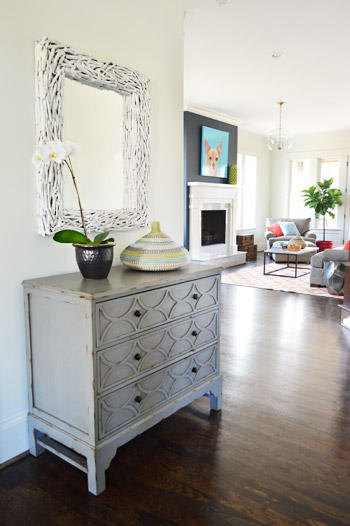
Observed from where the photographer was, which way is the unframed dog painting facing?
facing the viewer and to the right of the viewer

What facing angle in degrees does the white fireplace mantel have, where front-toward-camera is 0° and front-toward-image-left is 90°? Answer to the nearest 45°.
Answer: approximately 315°

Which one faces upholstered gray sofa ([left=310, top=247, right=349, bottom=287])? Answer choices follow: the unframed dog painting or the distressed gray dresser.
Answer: the unframed dog painting

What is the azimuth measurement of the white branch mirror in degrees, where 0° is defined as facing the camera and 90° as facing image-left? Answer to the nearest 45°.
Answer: approximately 315°

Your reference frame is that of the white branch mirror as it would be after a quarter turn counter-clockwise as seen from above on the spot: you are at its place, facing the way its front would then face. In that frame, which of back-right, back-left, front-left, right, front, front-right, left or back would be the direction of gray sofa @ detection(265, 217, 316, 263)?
front

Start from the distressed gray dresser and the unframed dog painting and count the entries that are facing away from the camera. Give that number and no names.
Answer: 0

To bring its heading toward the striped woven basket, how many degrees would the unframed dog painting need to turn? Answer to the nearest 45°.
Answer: approximately 45° to its right
